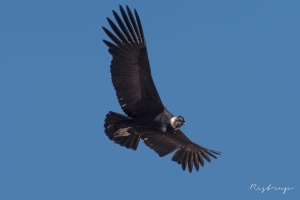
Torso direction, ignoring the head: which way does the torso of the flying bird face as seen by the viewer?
to the viewer's right
